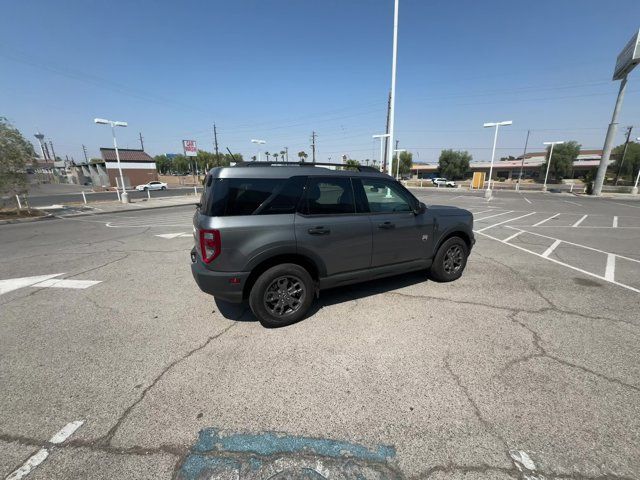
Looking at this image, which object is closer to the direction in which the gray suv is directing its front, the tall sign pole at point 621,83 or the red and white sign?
the tall sign pole

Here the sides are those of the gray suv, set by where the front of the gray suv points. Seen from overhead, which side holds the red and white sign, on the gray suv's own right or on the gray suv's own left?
on the gray suv's own left

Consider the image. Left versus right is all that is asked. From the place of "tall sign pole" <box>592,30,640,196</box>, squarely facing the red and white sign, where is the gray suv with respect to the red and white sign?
left

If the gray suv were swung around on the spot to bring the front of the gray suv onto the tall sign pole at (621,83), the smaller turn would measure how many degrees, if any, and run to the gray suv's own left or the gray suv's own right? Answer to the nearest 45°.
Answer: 0° — it already faces it

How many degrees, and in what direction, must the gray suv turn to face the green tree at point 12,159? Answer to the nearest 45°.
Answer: approximately 90° to its left

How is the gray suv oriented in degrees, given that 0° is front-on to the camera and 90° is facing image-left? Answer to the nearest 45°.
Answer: approximately 225°

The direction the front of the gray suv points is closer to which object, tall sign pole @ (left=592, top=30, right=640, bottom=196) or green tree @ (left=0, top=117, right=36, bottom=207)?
the tall sign pole
